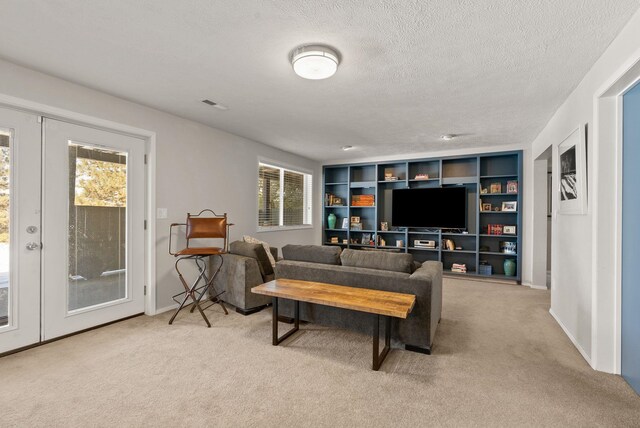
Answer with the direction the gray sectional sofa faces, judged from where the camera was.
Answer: facing away from the viewer and to the right of the viewer

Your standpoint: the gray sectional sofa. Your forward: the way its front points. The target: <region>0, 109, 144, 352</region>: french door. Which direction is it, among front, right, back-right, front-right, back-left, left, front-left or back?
back-left

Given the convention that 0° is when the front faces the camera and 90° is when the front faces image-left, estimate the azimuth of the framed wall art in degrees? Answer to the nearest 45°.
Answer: approximately 90°

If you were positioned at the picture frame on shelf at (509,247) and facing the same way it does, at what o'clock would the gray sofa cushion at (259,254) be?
The gray sofa cushion is roughly at 1 o'clock from the picture frame on shelf.

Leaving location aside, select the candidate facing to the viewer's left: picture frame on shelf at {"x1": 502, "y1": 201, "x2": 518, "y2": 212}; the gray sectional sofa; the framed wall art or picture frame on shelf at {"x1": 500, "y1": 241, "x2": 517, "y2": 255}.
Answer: the framed wall art

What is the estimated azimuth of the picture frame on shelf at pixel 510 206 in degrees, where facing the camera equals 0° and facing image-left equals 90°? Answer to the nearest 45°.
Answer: approximately 0°

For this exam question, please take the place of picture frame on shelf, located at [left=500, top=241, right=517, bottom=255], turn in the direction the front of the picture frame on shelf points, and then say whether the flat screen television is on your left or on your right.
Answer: on your right
